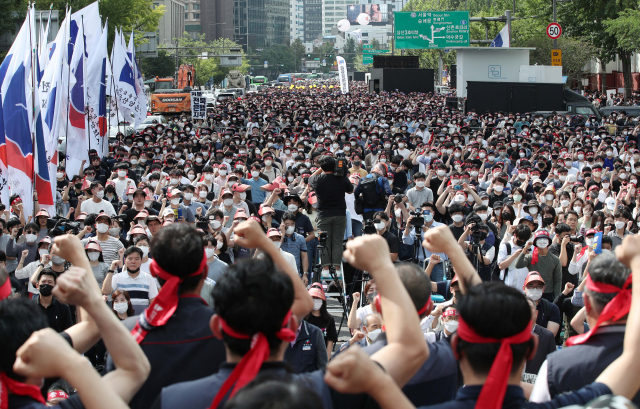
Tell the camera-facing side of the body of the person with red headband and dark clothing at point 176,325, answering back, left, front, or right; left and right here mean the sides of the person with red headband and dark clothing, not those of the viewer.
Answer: back

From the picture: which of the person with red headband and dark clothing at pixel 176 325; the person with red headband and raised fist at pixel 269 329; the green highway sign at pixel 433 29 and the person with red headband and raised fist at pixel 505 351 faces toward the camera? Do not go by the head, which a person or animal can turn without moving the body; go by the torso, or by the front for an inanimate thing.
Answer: the green highway sign

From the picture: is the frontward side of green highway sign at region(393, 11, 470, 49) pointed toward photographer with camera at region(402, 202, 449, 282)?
yes

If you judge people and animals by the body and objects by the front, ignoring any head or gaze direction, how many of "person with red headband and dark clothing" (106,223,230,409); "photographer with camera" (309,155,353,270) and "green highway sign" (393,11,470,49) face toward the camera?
1

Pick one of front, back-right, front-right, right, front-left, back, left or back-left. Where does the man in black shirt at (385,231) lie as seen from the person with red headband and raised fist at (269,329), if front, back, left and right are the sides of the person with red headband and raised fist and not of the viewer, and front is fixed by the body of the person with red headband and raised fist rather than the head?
front

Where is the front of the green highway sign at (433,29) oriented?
toward the camera

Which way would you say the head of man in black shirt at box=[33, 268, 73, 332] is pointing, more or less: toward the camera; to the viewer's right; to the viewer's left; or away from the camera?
toward the camera

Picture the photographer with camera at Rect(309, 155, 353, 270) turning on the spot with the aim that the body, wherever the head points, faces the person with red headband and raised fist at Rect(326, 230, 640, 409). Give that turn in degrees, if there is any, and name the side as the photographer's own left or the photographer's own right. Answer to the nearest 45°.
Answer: approximately 180°

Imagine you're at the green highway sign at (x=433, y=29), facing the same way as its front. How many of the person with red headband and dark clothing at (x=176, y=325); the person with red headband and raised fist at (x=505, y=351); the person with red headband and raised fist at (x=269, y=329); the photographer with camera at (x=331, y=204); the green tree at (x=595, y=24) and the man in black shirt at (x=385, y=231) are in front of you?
5

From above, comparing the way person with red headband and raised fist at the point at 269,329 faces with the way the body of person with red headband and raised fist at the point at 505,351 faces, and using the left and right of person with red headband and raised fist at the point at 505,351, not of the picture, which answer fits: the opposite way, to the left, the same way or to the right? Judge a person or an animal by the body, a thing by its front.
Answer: the same way

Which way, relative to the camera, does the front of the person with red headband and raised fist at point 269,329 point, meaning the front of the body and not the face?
away from the camera

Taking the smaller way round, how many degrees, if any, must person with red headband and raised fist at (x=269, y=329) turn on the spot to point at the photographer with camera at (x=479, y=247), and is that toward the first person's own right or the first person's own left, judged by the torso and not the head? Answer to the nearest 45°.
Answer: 0° — they already face them

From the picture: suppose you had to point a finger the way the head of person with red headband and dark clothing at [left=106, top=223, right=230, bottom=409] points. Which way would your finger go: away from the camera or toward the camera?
away from the camera

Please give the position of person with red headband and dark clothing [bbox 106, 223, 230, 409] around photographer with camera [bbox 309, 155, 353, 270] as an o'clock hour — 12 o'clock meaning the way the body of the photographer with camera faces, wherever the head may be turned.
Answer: The person with red headband and dark clothing is roughly at 6 o'clock from the photographer with camera.

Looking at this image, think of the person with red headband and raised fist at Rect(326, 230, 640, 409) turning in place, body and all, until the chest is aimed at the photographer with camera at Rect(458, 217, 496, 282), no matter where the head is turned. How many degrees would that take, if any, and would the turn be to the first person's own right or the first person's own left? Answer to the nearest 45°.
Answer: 0° — they already face them

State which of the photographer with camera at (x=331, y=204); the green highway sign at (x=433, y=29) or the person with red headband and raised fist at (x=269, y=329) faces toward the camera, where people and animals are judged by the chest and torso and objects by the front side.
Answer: the green highway sign

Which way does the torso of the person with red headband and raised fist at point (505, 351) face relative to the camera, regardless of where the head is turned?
away from the camera

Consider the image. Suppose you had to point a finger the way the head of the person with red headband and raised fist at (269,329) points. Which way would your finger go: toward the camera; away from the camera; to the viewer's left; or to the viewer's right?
away from the camera

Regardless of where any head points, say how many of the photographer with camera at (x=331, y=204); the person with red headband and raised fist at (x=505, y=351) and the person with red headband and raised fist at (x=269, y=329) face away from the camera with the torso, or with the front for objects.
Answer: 3

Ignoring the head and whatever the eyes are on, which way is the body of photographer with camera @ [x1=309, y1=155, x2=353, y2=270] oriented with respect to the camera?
away from the camera
